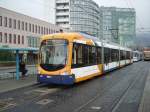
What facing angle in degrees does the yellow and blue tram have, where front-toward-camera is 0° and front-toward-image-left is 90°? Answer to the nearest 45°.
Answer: approximately 45°
